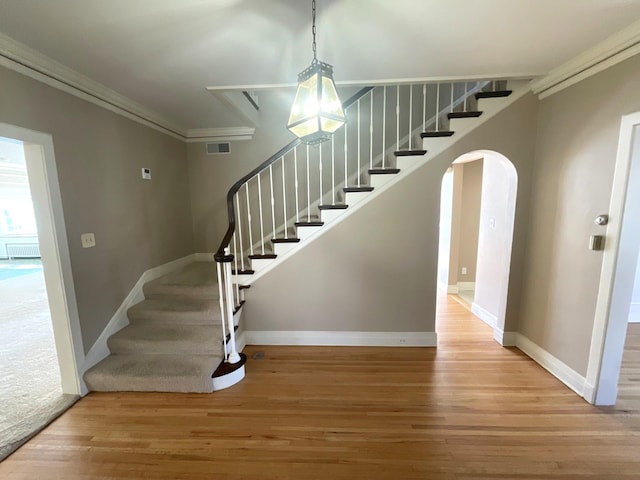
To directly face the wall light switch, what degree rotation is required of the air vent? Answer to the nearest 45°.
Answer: approximately 45° to its right

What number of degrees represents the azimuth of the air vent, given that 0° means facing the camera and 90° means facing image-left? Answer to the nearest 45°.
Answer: approximately 0°

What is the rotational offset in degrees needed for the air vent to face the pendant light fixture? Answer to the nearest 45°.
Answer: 0° — it already faces it

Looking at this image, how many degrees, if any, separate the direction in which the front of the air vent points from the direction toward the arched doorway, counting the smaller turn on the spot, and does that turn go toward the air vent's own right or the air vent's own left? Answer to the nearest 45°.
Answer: approximately 45° to the air vent's own left

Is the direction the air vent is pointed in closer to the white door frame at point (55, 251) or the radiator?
the white door frame
